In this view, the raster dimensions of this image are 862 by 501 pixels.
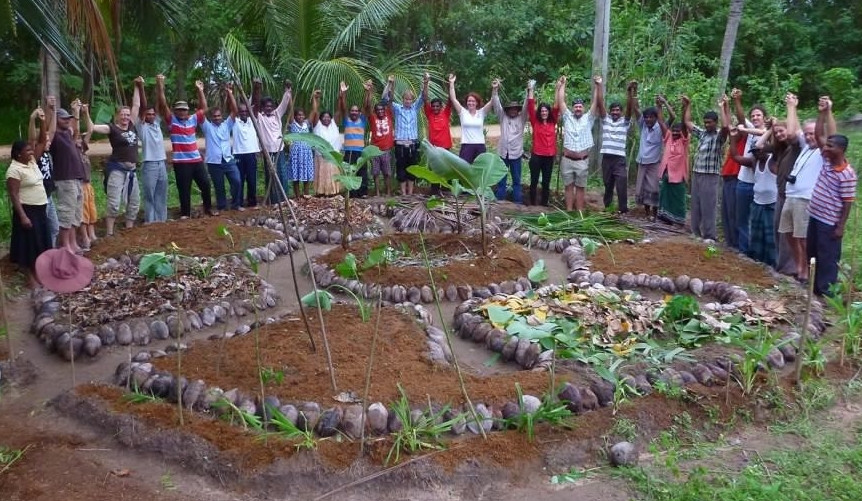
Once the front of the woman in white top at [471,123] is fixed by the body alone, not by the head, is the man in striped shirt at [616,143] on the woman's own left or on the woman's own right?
on the woman's own left

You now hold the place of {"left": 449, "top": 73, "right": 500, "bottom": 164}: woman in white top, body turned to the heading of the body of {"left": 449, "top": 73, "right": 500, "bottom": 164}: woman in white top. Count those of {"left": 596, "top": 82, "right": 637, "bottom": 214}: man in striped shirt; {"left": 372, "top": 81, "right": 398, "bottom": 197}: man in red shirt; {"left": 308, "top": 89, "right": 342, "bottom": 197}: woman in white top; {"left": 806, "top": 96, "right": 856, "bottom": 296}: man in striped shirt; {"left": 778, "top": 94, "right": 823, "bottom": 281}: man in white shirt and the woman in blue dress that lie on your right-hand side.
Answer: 3

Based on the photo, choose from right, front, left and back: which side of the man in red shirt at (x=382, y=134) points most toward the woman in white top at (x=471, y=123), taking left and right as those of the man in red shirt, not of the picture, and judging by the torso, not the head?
left

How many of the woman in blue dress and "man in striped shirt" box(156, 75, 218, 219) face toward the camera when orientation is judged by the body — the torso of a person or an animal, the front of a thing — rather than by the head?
2

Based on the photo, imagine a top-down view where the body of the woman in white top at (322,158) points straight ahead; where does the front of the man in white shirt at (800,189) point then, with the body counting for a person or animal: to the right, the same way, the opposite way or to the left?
to the right

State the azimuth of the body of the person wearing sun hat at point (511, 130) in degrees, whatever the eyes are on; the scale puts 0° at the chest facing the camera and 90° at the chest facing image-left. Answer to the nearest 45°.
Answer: approximately 0°

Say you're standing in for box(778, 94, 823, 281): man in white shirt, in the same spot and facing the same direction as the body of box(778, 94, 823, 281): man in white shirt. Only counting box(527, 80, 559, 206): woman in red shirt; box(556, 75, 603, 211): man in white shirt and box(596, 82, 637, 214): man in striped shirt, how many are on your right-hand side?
3

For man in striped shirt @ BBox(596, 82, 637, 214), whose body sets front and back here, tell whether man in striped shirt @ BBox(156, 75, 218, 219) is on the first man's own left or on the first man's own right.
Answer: on the first man's own right

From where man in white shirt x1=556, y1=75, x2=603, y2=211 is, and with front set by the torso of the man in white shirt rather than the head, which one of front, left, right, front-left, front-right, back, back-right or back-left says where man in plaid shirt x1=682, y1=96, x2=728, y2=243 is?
front-left

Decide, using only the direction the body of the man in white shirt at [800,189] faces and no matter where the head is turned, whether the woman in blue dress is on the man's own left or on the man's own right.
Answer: on the man's own right
